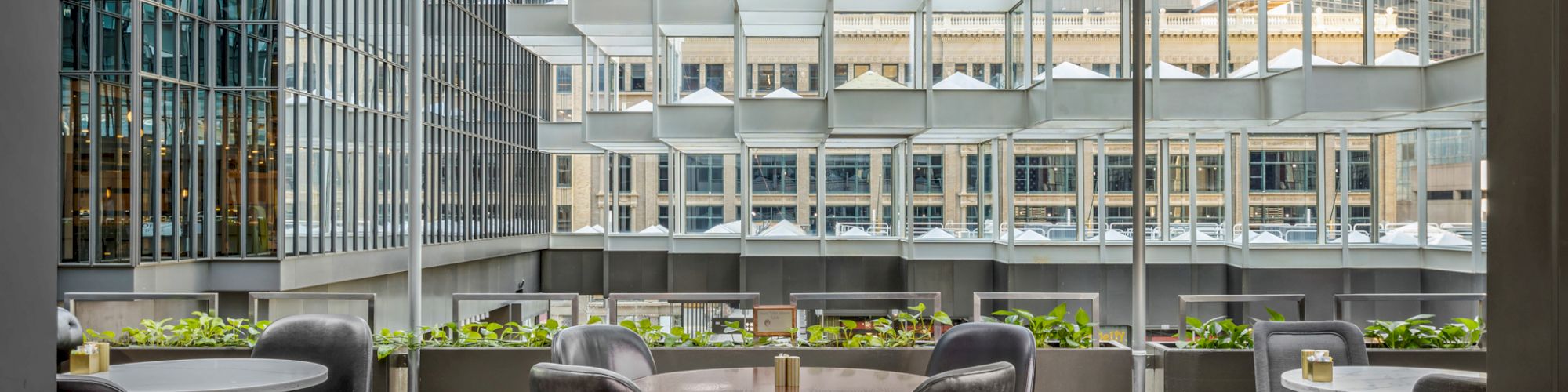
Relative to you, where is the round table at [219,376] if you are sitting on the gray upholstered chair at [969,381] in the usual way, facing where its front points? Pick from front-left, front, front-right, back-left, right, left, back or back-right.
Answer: front-left

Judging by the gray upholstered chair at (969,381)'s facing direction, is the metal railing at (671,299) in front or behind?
in front

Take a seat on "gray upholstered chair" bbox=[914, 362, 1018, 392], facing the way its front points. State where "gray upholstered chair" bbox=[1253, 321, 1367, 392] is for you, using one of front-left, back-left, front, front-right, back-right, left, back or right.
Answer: right

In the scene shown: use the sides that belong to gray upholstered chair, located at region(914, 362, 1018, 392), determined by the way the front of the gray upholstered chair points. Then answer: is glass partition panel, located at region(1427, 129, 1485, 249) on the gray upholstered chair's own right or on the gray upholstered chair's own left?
on the gray upholstered chair's own right

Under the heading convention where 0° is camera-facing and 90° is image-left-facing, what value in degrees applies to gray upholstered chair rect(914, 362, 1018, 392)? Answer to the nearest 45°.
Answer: approximately 135°

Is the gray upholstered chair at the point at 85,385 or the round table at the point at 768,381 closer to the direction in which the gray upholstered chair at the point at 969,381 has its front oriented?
the round table

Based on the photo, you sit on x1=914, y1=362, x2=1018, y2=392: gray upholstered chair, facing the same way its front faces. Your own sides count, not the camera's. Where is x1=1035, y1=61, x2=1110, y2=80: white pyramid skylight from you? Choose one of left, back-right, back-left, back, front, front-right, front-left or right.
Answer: front-right

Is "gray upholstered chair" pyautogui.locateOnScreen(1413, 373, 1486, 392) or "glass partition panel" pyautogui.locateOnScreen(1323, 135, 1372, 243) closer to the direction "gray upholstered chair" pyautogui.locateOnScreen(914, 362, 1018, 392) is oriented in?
the glass partition panel

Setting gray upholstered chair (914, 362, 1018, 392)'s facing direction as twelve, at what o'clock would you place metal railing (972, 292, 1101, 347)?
The metal railing is roughly at 2 o'clock from the gray upholstered chair.
